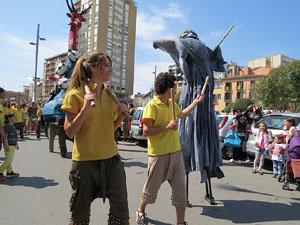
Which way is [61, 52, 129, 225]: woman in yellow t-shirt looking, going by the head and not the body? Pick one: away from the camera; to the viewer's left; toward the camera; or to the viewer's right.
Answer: to the viewer's right

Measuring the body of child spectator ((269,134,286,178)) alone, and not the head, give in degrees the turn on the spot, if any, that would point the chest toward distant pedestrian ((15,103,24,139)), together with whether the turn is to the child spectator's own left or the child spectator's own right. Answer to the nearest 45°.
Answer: approximately 45° to the child spectator's own right

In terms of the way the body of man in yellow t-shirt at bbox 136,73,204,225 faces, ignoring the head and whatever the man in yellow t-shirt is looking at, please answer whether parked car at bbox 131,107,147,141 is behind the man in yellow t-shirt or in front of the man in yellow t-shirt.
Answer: behind

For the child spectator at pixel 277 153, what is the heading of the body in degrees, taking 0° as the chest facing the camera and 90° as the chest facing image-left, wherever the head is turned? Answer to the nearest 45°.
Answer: approximately 45°

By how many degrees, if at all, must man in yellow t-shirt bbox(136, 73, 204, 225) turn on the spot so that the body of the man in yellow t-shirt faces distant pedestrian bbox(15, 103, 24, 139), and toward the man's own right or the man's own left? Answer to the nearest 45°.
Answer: approximately 180°

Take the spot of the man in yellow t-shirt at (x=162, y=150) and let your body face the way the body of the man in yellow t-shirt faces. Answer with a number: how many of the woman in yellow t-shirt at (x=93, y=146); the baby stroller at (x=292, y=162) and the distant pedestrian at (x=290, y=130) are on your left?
2
